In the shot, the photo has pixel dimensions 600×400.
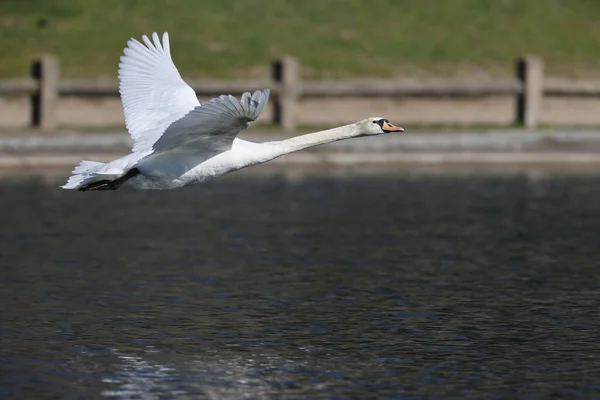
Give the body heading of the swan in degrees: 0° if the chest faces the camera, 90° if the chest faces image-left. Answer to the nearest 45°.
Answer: approximately 270°

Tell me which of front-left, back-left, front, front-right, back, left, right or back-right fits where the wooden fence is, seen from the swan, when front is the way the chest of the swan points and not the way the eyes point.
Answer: left
